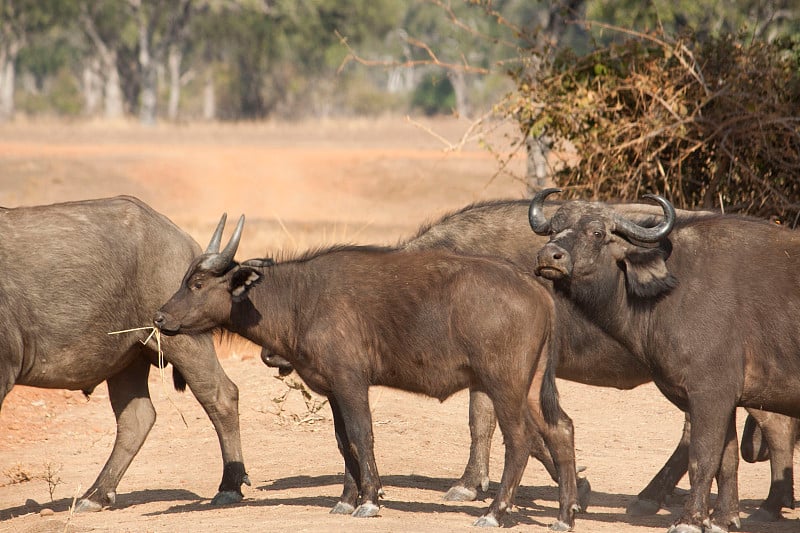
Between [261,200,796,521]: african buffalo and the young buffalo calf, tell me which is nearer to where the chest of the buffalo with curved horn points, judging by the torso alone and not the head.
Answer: the young buffalo calf

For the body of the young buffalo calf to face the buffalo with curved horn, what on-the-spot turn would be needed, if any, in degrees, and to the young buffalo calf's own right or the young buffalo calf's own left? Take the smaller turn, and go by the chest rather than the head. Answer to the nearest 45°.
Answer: approximately 180°

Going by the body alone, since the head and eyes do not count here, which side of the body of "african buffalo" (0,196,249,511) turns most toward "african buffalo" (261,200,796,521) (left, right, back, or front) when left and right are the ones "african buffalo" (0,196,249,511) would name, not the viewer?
back

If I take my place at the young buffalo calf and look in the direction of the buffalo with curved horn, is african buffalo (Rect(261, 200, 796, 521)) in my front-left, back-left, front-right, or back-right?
front-left

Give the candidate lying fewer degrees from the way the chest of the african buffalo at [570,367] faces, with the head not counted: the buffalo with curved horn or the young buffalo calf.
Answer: the young buffalo calf

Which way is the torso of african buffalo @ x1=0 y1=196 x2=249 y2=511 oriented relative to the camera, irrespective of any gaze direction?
to the viewer's left

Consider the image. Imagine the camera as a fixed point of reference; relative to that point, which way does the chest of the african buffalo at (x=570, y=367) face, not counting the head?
to the viewer's left

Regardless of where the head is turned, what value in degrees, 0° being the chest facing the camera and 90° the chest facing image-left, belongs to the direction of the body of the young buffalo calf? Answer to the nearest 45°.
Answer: approximately 90°

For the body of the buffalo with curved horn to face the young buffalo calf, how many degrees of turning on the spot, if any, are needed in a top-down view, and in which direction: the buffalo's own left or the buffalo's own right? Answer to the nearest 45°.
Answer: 0° — it already faces it

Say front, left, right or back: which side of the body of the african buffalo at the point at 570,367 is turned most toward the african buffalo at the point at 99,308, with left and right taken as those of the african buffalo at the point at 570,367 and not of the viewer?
front

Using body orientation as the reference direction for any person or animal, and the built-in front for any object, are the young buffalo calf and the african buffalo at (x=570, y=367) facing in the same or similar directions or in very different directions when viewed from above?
same or similar directions

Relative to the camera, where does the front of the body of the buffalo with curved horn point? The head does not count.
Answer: to the viewer's left

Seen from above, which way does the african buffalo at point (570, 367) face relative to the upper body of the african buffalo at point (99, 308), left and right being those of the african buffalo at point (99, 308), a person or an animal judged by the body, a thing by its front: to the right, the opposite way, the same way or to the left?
the same way

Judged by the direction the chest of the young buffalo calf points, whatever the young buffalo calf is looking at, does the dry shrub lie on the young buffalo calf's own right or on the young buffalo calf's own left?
on the young buffalo calf's own right
